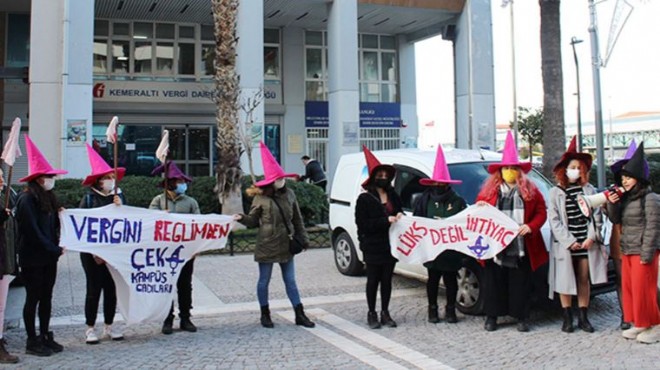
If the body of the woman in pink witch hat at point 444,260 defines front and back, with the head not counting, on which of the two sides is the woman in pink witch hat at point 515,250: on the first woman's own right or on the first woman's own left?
on the first woman's own left

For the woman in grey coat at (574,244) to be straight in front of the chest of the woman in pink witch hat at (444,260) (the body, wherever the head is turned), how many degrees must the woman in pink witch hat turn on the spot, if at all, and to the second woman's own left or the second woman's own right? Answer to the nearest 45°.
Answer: approximately 90° to the second woman's own left

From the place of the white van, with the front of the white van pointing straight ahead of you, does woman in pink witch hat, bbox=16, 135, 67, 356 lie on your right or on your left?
on your right

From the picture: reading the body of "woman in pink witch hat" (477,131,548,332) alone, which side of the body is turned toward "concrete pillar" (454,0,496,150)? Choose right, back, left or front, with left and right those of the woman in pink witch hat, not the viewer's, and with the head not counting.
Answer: back

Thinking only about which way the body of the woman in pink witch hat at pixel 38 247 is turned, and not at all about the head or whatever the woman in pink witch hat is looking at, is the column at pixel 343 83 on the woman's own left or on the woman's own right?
on the woman's own left
